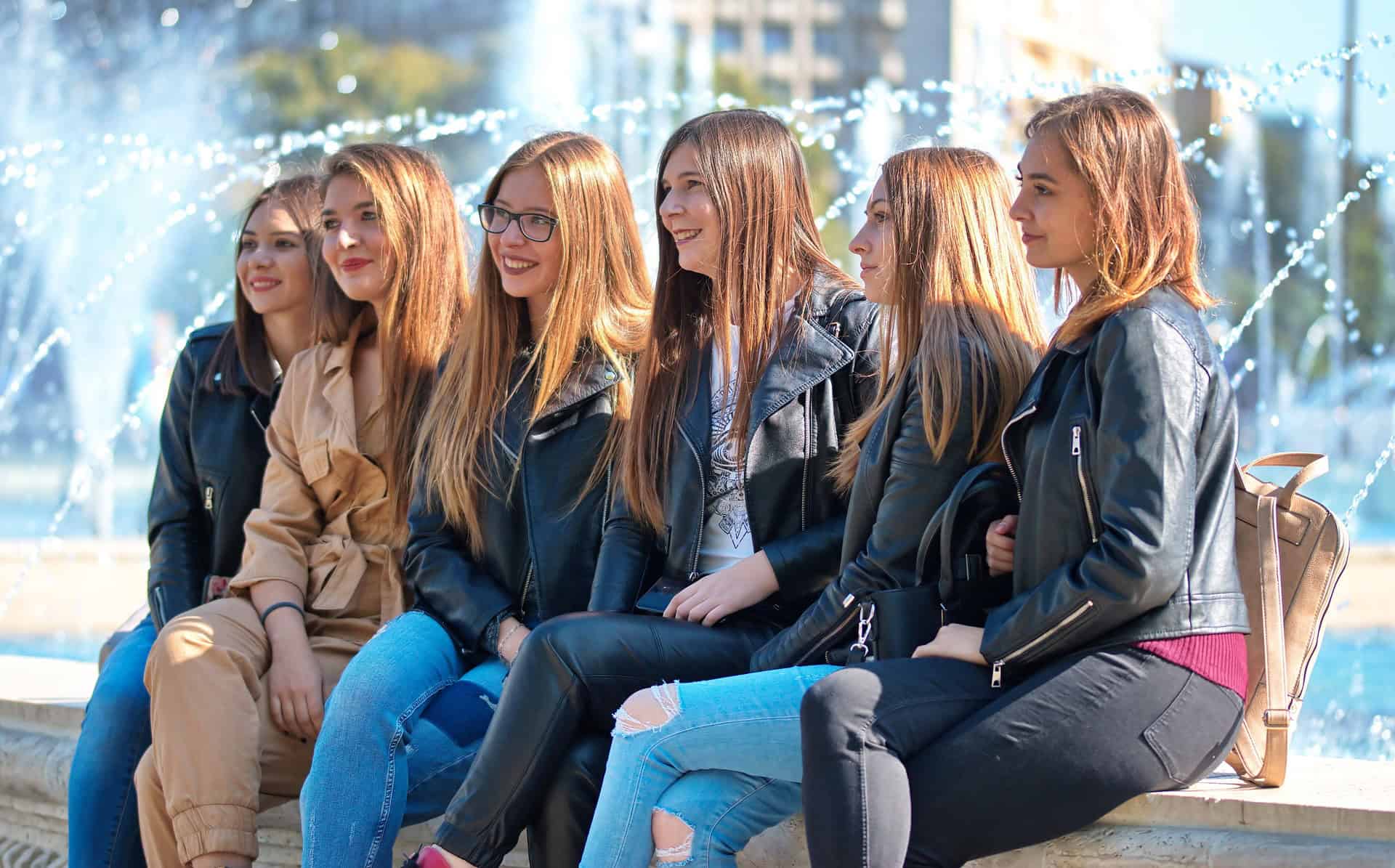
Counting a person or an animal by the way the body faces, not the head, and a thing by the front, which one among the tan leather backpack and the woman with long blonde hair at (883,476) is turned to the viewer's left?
the woman with long blonde hair

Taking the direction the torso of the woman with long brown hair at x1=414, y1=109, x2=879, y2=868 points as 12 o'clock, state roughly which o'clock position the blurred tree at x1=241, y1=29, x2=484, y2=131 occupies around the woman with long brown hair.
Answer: The blurred tree is roughly at 4 o'clock from the woman with long brown hair.

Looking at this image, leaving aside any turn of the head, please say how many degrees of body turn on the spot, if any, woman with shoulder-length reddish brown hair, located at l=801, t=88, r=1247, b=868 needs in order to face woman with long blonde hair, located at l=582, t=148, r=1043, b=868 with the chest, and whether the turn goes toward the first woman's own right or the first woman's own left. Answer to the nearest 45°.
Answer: approximately 45° to the first woman's own right

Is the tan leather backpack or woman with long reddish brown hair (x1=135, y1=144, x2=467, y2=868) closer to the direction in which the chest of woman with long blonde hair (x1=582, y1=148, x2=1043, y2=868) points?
the woman with long reddish brown hair

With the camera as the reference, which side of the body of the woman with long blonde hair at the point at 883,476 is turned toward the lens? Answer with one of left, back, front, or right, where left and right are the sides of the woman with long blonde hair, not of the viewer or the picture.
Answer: left

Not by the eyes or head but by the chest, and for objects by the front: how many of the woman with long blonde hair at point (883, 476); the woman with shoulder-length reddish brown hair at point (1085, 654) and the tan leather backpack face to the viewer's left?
2

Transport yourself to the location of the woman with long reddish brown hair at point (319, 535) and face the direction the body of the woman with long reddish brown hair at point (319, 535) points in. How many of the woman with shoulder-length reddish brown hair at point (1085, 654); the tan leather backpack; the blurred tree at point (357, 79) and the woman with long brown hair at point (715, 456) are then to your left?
3

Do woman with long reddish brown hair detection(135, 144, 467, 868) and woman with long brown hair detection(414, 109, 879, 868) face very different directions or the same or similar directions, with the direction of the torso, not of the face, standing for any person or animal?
same or similar directions

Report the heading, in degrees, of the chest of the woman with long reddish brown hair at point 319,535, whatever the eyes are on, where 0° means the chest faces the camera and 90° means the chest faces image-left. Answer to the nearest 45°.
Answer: approximately 45°

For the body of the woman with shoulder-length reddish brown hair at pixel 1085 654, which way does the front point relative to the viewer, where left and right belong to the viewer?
facing to the left of the viewer

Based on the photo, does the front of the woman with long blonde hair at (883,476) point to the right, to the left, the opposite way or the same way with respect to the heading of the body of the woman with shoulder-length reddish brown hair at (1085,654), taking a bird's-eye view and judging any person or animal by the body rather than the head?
the same way

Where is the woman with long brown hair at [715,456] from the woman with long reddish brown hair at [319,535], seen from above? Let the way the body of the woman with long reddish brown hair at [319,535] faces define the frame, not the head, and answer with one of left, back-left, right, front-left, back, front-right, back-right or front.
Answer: left

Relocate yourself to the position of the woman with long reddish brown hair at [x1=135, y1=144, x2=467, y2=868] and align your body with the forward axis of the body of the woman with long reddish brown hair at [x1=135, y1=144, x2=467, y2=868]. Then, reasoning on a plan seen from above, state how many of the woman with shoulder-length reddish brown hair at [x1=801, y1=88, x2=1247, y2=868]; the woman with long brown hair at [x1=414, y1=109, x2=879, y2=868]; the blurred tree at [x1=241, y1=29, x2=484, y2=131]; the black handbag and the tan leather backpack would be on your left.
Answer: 4

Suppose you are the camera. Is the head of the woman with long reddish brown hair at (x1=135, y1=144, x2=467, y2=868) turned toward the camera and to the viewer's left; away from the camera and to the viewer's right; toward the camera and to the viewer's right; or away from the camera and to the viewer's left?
toward the camera and to the viewer's left

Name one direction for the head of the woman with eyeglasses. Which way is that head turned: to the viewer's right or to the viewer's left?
to the viewer's left

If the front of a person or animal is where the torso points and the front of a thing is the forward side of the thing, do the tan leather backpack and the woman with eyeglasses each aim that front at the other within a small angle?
no

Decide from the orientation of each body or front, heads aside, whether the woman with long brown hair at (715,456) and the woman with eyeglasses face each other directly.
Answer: no

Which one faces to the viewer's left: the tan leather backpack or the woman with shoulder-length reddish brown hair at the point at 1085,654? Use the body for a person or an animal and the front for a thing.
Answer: the woman with shoulder-length reddish brown hair

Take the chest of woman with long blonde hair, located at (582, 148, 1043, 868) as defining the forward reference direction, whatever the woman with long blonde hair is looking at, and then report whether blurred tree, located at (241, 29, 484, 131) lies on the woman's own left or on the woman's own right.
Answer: on the woman's own right

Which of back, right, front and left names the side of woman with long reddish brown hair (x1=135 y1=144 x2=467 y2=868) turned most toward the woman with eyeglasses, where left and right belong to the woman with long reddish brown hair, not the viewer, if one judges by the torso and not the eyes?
left
